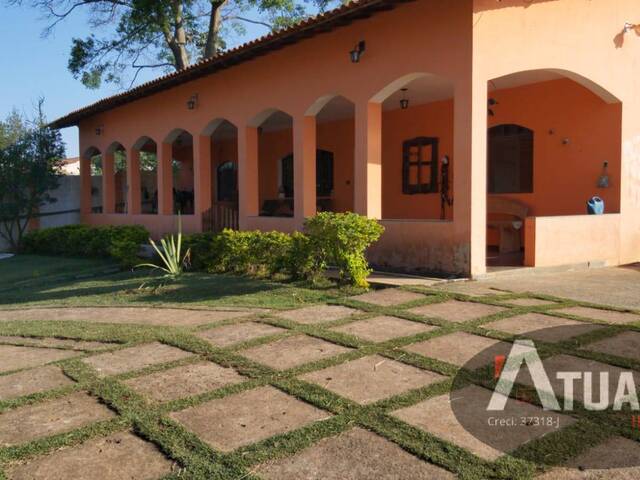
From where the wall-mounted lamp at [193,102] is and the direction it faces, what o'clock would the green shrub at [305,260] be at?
The green shrub is roughly at 10 o'clock from the wall-mounted lamp.

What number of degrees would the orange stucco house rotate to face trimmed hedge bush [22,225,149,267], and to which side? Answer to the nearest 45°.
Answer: approximately 45° to its right

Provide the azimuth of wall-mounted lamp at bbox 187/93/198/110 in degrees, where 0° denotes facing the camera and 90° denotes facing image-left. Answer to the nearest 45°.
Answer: approximately 45°

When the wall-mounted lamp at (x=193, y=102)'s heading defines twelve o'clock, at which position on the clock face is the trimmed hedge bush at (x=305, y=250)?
The trimmed hedge bush is roughly at 10 o'clock from the wall-mounted lamp.

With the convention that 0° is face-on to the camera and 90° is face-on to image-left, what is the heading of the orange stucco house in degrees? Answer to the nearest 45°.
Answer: approximately 45°

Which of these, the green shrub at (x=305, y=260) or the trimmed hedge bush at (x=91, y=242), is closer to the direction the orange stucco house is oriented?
the green shrub

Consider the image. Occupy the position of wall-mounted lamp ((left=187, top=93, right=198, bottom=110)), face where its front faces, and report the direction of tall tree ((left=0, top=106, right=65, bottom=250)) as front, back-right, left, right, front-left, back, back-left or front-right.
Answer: right

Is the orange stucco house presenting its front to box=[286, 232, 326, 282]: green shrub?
yes
